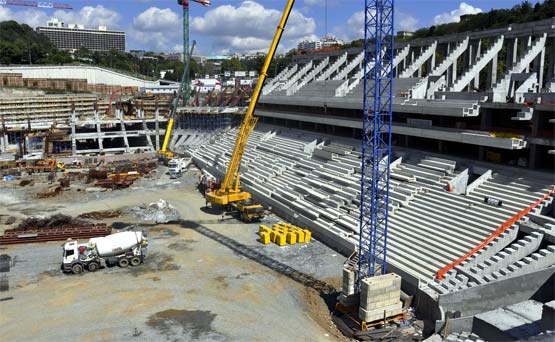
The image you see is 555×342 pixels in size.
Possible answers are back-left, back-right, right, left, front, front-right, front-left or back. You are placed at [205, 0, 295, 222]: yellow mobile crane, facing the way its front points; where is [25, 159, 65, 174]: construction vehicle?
back

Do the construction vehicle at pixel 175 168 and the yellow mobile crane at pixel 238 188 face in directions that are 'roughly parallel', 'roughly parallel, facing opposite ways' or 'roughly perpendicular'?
roughly perpendicular

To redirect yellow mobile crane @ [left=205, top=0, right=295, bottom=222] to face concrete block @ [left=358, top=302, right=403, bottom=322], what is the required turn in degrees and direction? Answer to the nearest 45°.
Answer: approximately 45° to its right

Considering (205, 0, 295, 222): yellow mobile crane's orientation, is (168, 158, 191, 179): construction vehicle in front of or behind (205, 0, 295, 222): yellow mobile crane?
behind

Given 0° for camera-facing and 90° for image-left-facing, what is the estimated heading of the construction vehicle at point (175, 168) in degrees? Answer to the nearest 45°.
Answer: approximately 45°

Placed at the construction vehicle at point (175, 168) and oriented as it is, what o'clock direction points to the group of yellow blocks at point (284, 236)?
The group of yellow blocks is roughly at 10 o'clock from the construction vehicle.

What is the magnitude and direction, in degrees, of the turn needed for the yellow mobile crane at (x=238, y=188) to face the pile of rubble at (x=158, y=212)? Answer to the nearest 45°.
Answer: approximately 135° to its right

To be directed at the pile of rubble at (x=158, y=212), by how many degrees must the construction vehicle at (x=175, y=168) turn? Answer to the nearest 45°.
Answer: approximately 45° to its left
